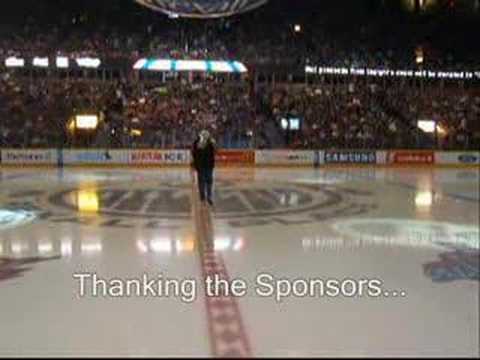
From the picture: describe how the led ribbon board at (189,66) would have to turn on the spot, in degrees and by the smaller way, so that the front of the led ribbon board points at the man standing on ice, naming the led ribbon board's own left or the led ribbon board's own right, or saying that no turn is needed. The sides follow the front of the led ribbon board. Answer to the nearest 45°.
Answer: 0° — it already faces them

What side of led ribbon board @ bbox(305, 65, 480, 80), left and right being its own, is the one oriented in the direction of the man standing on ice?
front

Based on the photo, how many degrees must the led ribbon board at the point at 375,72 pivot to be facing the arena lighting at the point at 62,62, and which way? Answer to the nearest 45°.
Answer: approximately 90° to its right

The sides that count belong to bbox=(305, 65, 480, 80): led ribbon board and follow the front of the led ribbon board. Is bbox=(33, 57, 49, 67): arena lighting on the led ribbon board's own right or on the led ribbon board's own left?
on the led ribbon board's own right

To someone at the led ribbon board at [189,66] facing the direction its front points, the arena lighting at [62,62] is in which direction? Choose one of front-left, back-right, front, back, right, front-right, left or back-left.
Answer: right

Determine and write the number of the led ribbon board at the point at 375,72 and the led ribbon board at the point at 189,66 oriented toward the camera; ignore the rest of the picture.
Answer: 2

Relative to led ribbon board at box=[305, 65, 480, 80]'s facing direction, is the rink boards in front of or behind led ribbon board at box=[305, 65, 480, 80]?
in front

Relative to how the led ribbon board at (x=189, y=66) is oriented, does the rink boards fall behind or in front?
in front

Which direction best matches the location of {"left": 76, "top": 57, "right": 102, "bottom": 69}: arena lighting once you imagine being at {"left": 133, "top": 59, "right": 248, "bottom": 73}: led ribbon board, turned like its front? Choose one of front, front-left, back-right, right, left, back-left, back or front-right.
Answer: right

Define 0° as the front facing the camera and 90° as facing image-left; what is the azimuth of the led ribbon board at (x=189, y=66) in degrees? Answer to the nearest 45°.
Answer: approximately 0°
